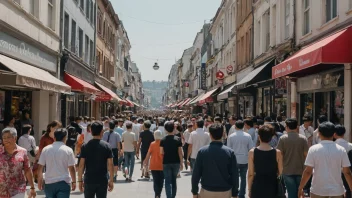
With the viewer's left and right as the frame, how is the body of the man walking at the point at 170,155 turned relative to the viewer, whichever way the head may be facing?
facing away from the viewer

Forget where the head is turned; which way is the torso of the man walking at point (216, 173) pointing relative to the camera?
away from the camera

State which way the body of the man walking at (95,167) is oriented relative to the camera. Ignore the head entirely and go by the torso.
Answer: away from the camera

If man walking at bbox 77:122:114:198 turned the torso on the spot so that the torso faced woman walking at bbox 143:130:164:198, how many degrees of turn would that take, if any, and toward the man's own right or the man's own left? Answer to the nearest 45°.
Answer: approximately 45° to the man's own right

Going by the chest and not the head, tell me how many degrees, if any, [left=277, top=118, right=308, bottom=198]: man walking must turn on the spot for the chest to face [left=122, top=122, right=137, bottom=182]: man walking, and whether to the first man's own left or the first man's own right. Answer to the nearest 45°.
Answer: approximately 45° to the first man's own left

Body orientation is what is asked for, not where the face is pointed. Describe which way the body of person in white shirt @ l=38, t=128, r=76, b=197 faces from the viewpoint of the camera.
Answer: away from the camera

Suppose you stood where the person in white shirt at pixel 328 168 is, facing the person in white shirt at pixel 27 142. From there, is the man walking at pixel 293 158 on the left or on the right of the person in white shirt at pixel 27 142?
right

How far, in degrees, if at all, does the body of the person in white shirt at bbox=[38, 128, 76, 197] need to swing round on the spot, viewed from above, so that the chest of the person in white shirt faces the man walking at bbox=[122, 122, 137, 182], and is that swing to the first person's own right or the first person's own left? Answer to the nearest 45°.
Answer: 0° — they already face them

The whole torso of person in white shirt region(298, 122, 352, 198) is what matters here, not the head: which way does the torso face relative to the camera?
away from the camera

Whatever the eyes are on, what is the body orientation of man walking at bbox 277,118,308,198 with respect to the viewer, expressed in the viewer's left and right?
facing away from the viewer

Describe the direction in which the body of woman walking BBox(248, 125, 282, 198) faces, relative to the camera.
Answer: away from the camera
